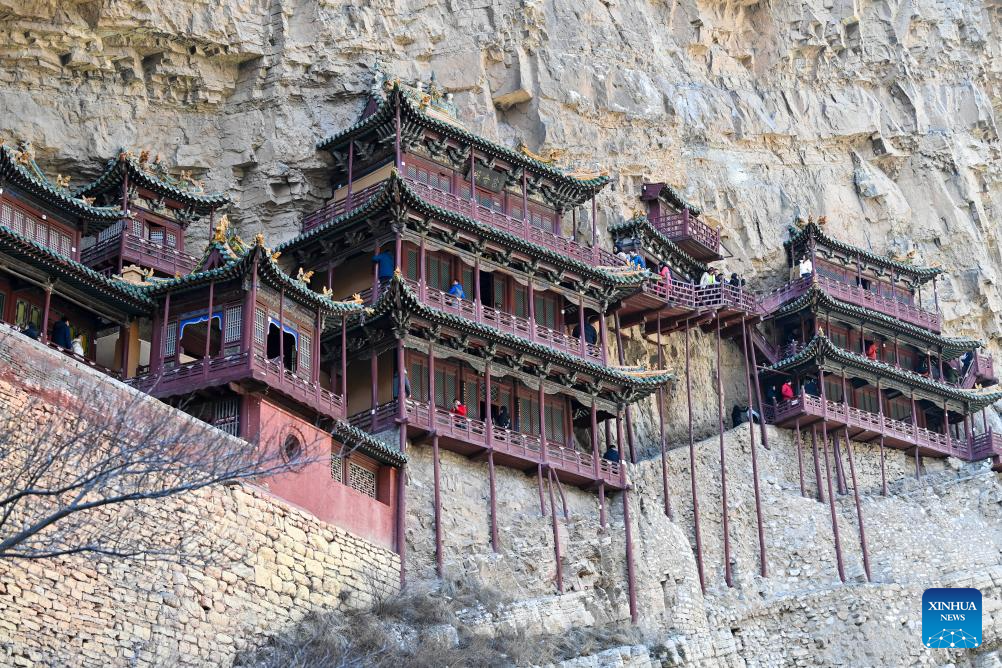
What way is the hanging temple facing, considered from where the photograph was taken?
facing the viewer and to the right of the viewer
